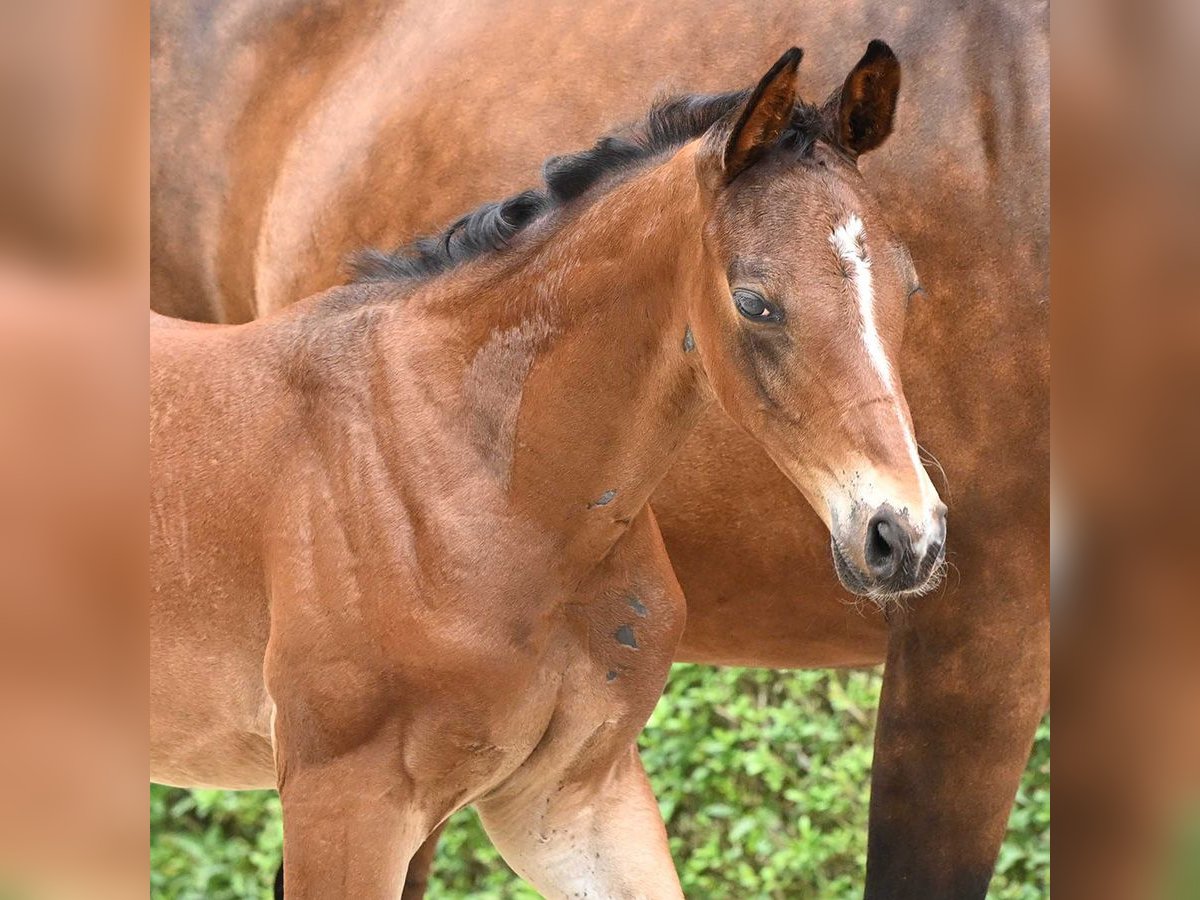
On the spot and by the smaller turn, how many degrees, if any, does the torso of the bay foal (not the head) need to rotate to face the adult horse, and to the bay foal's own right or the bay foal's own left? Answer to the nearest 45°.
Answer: approximately 90° to the bay foal's own left

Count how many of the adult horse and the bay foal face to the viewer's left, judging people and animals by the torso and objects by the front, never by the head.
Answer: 0

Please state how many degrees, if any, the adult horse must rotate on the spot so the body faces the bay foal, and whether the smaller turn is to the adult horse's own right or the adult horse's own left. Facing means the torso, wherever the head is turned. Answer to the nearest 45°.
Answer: approximately 135° to the adult horse's own right

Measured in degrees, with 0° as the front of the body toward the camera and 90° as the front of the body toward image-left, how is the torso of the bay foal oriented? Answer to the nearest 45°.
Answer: approximately 315°

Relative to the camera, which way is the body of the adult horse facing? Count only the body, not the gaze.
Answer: to the viewer's right
